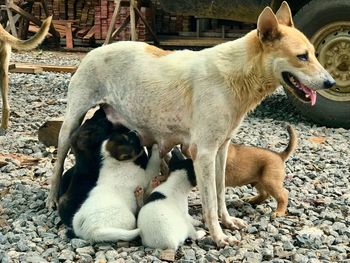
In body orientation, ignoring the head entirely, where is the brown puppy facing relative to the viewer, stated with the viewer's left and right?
facing to the left of the viewer

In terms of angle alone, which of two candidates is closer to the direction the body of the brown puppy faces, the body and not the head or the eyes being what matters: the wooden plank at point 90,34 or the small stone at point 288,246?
the wooden plank

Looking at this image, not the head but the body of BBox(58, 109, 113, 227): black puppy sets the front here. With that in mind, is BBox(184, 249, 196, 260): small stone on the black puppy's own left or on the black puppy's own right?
on the black puppy's own right

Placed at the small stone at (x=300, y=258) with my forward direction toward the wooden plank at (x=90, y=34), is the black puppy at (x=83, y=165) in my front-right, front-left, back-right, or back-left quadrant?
front-left

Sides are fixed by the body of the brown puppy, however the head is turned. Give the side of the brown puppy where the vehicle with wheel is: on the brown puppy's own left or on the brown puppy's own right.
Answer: on the brown puppy's own right

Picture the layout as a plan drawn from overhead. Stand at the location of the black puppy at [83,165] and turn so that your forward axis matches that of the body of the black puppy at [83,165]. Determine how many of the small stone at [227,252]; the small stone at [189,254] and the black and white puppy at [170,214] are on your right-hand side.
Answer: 3

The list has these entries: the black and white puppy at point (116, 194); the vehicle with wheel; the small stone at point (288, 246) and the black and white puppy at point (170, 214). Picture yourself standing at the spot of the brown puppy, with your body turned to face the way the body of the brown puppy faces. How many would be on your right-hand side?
1

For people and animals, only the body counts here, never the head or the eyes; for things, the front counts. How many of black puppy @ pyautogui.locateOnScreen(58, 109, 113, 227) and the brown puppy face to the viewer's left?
1

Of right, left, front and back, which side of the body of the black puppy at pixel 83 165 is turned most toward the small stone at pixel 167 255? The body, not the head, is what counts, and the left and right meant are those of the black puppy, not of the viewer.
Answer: right

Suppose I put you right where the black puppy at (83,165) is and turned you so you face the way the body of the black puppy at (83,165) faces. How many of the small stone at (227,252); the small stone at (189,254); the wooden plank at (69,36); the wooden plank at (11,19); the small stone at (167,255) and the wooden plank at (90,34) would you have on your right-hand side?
3

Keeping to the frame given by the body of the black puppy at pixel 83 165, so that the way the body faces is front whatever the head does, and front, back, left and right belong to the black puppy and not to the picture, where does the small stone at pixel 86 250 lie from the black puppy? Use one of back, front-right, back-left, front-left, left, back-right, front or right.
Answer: back-right

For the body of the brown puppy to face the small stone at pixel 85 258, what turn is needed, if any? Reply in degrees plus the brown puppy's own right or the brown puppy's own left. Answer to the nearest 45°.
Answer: approximately 45° to the brown puppy's own left

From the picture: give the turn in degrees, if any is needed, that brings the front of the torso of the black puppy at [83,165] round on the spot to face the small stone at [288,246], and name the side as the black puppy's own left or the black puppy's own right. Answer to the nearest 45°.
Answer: approximately 90° to the black puppy's own right

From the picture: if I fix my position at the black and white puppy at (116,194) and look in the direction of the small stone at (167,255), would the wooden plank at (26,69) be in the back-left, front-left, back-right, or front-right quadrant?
back-left

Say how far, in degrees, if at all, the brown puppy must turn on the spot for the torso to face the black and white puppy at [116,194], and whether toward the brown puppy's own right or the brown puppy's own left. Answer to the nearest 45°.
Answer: approximately 45° to the brown puppy's own left

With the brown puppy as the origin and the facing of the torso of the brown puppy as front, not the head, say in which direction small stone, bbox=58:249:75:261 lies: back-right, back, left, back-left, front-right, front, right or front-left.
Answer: front-left

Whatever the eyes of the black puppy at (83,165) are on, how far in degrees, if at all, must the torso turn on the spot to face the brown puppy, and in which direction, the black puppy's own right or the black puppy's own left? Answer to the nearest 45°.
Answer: approximately 45° to the black puppy's own right

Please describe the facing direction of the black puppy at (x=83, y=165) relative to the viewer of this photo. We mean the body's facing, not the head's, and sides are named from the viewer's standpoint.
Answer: facing away from the viewer and to the right of the viewer
